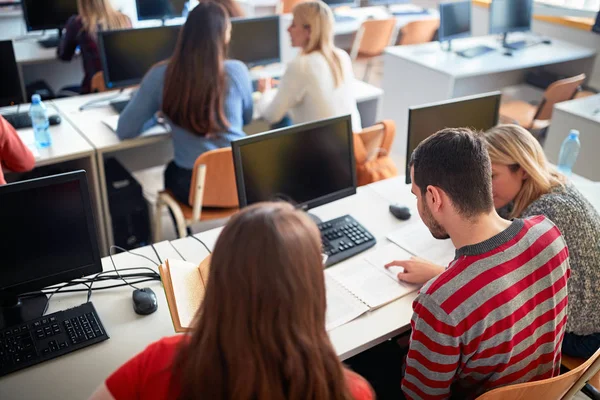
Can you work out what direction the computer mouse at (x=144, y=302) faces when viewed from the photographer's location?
facing away from the viewer

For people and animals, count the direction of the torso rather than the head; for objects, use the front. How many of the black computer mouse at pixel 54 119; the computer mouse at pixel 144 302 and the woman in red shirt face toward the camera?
0

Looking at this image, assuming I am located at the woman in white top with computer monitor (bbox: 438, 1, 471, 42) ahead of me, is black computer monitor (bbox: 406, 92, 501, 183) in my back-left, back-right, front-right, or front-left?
back-right

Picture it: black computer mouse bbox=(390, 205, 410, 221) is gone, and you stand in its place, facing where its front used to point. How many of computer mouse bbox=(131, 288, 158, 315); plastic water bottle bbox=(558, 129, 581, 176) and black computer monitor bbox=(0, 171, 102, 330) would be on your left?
2

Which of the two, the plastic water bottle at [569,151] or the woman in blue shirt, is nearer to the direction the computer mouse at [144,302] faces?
the woman in blue shirt

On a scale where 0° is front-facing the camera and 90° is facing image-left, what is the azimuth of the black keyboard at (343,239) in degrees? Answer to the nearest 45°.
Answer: approximately 315°

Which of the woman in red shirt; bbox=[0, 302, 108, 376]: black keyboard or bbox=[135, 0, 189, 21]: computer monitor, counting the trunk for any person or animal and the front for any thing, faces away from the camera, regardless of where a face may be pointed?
the woman in red shirt

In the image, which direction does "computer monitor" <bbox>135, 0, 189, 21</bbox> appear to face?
toward the camera

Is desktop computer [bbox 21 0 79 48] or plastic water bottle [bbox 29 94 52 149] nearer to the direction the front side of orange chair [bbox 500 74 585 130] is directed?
the desktop computer

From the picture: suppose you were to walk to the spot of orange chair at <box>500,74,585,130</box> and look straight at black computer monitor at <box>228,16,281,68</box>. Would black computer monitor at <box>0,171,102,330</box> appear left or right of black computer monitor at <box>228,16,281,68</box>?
left

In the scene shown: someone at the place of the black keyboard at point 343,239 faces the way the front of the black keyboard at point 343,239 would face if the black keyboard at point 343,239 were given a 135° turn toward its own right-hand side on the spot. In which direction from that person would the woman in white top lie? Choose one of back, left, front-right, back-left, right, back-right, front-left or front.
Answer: right

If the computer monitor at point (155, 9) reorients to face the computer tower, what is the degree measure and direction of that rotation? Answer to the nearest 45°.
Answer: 0° — it already faces it

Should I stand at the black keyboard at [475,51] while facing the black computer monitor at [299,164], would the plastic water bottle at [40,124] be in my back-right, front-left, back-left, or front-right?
front-right

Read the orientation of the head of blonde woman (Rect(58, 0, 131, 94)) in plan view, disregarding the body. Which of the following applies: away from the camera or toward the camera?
away from the camera

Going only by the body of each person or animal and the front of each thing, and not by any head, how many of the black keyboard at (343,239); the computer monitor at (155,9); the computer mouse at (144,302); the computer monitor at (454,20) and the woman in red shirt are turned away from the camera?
2

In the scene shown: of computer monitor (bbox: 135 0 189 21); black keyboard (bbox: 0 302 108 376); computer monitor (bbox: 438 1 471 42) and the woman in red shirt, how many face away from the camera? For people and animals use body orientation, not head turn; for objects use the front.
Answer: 1

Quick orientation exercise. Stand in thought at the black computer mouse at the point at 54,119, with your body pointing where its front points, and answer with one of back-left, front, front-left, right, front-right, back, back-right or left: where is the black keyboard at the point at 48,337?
back-left

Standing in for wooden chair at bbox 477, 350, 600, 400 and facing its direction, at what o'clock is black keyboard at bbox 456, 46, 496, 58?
The black keyboard is roughly at 1 o'clock from the wooden chair.
